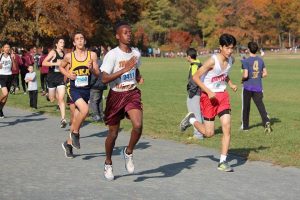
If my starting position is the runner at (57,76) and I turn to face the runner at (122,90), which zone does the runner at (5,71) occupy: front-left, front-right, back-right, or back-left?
back-right

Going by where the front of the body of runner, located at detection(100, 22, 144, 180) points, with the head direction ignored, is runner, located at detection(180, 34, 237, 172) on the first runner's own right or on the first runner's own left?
on the first runner's own left

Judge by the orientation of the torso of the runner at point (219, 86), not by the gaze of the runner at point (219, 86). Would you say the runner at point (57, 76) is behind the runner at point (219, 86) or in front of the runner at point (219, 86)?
behind

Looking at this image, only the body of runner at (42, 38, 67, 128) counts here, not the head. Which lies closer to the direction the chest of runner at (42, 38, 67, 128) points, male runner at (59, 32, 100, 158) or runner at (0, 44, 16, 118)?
the male runner
